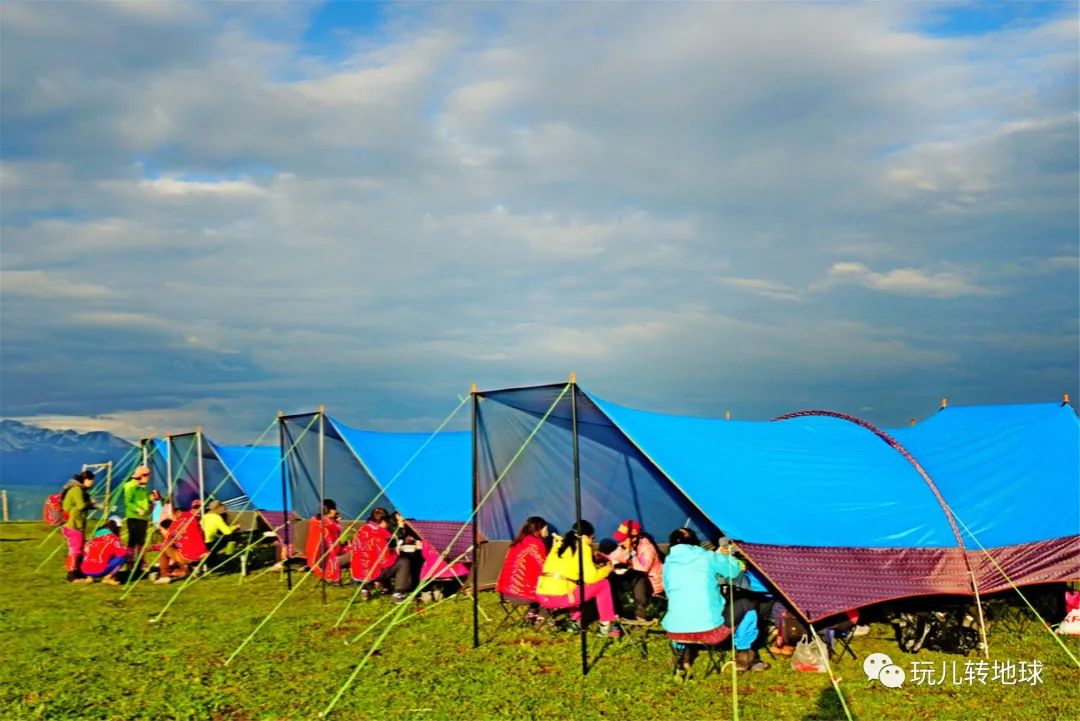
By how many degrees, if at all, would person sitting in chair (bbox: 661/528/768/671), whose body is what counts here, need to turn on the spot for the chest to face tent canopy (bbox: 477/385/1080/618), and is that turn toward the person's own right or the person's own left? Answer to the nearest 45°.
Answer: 0° — they already face it

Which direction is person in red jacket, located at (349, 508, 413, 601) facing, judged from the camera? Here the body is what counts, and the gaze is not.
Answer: to the viewer's right

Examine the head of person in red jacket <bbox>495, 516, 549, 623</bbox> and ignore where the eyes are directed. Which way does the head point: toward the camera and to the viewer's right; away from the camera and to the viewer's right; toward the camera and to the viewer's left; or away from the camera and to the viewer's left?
away from the camera and to the viewer's right

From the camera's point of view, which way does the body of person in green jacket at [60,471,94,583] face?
to the viewer's right

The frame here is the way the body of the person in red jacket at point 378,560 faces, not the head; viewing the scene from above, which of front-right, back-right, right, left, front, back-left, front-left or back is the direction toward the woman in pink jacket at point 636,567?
front-right

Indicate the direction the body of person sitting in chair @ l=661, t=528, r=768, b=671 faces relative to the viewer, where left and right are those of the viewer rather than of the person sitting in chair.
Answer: facing away from the viewer and to the right of the viewer

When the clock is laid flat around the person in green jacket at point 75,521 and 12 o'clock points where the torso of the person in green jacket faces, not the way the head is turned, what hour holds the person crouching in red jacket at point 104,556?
The person crouching in red jacket is roughly at 2 o'clock from the person in green jacket.

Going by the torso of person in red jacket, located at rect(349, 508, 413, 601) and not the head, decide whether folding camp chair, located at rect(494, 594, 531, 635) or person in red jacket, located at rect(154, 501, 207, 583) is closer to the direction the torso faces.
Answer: the folding camp chair

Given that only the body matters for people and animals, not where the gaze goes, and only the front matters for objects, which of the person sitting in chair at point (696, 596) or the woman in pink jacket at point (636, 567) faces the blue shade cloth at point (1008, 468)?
the person sitting in chair

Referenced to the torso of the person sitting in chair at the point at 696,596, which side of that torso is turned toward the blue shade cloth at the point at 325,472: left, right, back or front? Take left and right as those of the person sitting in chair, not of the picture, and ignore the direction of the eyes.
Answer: left

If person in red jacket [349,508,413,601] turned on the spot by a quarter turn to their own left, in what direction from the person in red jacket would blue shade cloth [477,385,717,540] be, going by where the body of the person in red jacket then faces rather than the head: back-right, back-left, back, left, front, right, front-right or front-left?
back-right

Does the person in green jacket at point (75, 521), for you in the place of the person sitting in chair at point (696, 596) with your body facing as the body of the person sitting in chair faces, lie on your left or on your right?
on your left

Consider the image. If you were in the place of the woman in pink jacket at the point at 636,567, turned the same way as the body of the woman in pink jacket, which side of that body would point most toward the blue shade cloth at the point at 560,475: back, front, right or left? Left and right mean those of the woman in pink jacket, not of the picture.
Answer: right

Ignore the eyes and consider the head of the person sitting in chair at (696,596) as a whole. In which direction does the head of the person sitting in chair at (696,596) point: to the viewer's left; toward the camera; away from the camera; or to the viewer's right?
away from the camera
